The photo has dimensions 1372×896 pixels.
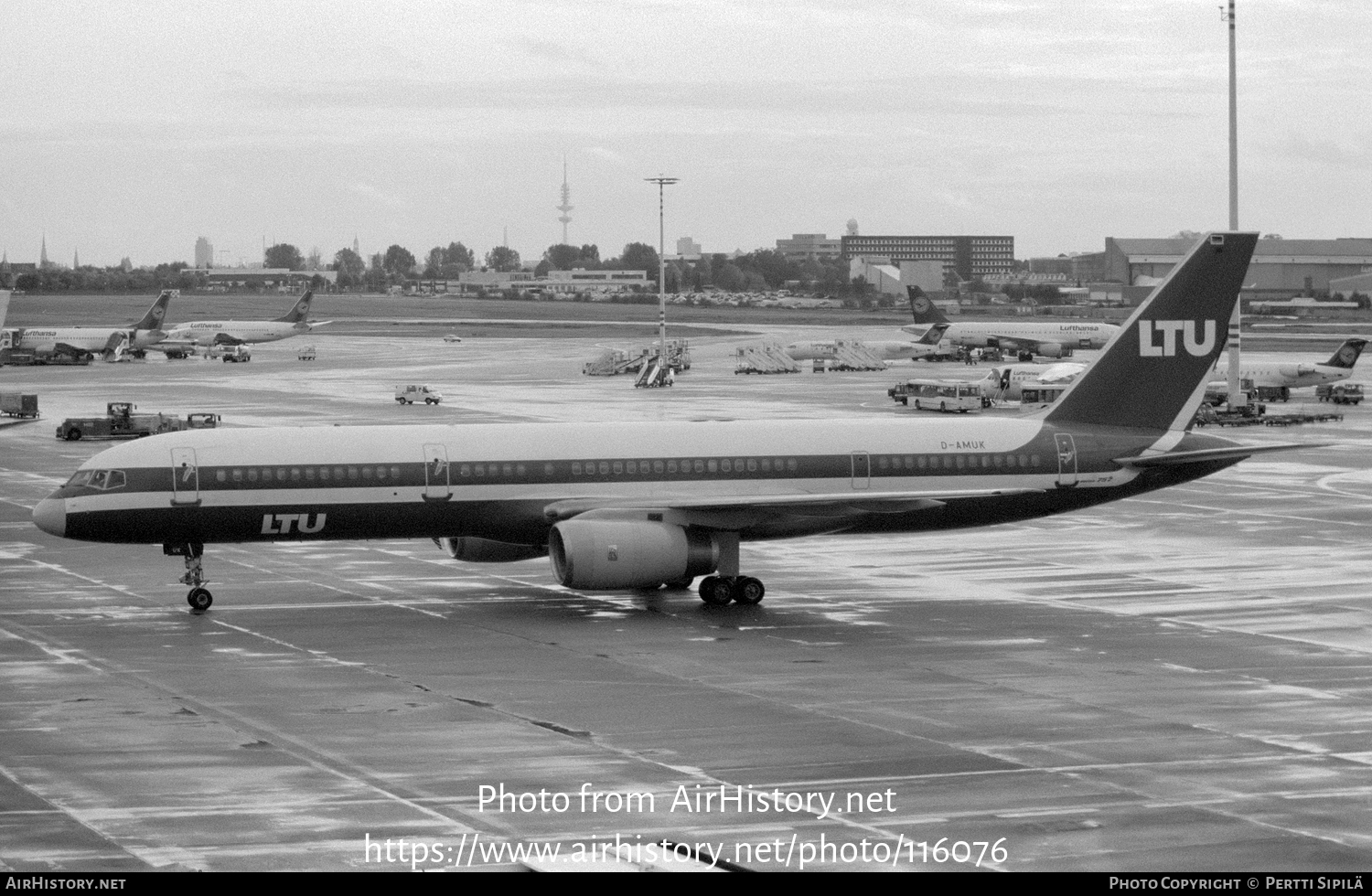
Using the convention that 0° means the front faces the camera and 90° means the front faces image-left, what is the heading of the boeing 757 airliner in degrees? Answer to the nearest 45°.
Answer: approximately 90°
